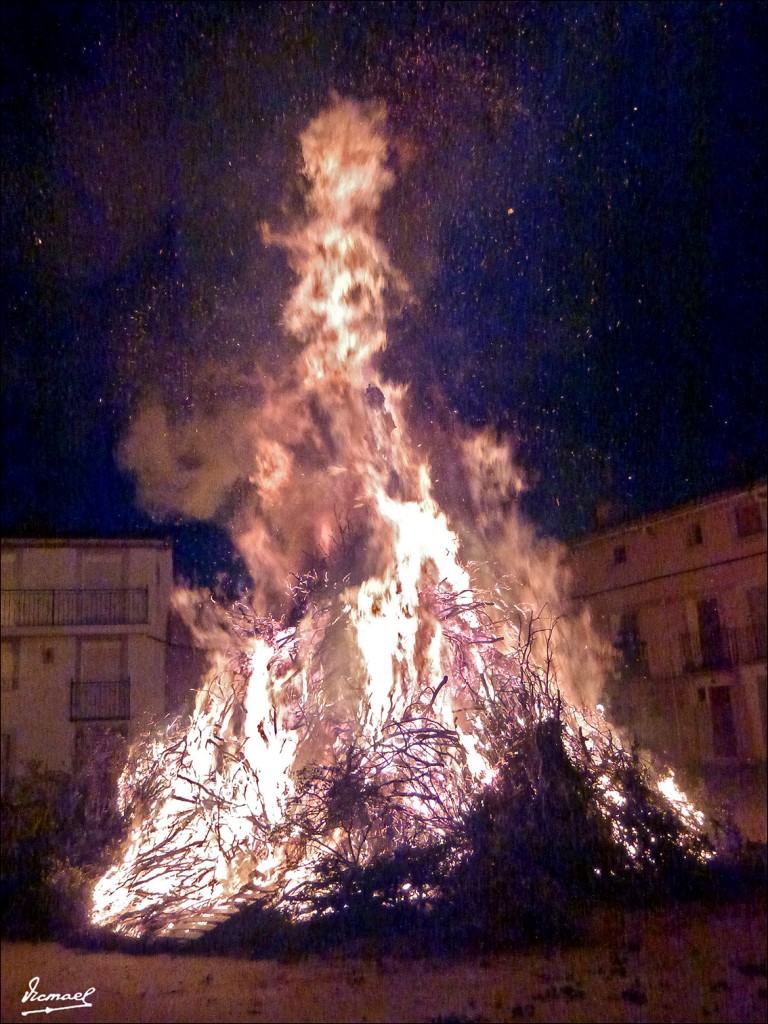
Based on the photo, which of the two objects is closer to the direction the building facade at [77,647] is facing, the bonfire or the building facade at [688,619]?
the bonfire

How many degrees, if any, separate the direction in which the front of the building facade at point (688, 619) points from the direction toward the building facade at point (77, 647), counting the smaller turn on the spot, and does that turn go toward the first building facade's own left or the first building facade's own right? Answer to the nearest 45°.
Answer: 0° — it already faces it

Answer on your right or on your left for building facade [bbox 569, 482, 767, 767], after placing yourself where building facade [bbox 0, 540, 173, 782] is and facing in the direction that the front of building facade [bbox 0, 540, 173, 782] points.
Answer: on your left

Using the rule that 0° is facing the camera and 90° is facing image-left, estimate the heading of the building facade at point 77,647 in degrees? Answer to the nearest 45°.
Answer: approximately 0°

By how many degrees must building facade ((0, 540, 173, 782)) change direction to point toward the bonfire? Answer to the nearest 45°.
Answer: approximately 45° to its left

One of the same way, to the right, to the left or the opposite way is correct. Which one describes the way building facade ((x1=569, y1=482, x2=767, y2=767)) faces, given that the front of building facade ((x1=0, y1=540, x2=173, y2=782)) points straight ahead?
to the right
